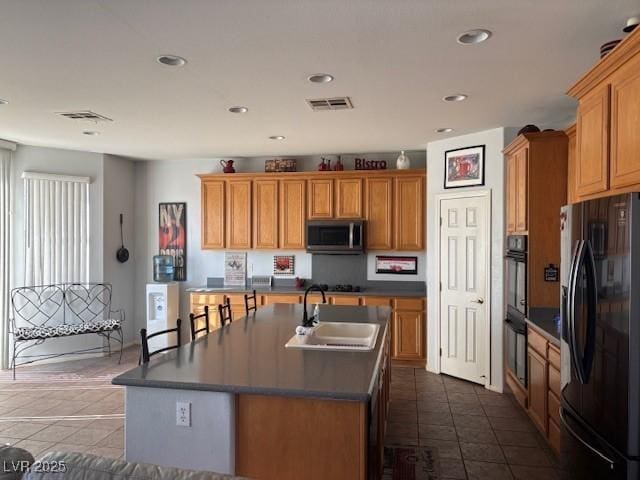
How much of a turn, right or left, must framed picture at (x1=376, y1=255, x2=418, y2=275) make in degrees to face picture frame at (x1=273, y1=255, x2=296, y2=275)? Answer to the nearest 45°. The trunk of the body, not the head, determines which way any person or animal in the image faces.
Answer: approximately 90° to its right

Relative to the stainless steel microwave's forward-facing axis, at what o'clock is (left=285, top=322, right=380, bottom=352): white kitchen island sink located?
The white kitchen island sink is roughly at 12 o'clock from the stainless steel microwave.

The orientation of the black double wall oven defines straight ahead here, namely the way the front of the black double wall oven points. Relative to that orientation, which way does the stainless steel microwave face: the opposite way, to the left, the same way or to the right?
to the left

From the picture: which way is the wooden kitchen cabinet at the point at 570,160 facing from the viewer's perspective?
to the viewer's left

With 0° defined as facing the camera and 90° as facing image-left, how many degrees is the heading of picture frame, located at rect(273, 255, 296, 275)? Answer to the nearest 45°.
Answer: approximately 0°

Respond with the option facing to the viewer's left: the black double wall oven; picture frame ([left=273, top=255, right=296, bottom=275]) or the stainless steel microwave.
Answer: the black double wall oven

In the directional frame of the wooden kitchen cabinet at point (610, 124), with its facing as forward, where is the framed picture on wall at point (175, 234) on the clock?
The framed picture on wall is roughly at 2 o'clock from the wooden kitchen cabinet.

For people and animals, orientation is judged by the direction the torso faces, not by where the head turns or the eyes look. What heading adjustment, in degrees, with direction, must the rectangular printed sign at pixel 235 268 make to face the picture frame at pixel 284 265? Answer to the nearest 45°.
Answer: approximately 90° to its left

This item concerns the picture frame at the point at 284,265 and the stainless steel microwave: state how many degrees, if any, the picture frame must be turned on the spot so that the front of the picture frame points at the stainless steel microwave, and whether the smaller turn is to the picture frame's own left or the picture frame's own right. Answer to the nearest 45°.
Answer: approximately 45° to the picture frame's own left

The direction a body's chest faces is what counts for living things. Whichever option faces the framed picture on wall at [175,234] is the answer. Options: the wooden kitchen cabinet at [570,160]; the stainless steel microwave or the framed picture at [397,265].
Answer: the wooden kitchen cabinet

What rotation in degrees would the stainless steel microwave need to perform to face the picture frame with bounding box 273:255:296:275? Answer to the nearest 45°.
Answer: approximately 135° to its right

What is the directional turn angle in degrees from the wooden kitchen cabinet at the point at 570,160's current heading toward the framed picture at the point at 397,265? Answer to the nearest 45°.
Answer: approximately 45° to its right

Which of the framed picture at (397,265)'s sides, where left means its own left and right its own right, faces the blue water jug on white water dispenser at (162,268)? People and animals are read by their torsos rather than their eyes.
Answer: right
